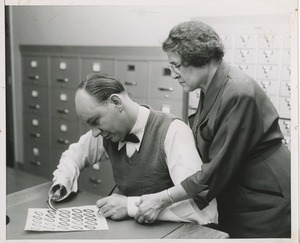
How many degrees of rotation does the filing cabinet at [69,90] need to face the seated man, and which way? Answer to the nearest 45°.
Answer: approximately 45° to its left

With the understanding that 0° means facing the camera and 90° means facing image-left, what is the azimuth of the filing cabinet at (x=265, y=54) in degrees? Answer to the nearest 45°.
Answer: approximately 0°

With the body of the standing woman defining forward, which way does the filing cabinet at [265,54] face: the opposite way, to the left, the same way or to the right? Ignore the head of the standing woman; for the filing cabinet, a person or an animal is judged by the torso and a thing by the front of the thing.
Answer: to the left

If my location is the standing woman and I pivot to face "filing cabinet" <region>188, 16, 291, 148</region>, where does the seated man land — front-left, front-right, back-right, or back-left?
back-left

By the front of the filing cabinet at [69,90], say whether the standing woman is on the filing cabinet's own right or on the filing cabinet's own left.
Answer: on the filing cabinet's own left

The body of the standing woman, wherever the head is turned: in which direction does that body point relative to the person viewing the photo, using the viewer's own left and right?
facing to the left of the viewer

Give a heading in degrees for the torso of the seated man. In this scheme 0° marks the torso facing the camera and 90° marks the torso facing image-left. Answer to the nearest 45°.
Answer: approximately 45°

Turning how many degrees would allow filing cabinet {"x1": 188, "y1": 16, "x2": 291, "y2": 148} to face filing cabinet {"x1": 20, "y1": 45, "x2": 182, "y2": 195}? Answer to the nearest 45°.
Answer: approximately 135° to its right

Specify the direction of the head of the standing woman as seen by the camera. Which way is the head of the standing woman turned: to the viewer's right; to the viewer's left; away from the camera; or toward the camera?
to the viewer's left

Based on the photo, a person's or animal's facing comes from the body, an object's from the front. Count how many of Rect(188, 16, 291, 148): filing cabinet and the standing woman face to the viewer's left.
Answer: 1
